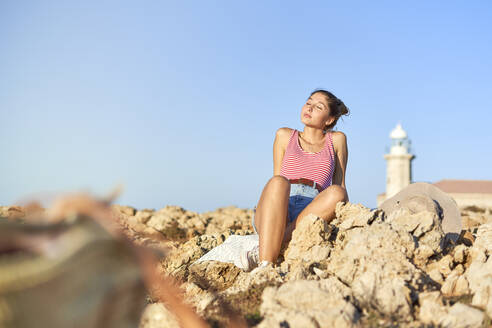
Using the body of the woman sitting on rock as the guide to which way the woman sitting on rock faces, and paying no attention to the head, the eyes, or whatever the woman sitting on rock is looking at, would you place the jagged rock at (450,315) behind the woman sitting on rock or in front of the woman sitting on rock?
in front

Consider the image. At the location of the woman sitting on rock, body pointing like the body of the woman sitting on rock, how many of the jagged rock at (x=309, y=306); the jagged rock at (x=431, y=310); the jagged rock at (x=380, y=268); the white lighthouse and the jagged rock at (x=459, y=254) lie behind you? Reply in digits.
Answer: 1

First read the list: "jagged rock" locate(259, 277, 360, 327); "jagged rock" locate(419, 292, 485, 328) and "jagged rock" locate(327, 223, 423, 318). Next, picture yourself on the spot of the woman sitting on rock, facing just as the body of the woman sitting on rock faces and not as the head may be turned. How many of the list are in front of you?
3

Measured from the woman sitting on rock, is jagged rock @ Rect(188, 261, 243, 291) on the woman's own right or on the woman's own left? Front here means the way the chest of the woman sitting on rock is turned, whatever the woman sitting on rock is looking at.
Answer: on the woman's own right

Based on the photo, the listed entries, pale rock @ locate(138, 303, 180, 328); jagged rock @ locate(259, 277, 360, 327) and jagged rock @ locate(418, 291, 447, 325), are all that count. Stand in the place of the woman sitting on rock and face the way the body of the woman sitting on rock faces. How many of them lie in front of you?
3

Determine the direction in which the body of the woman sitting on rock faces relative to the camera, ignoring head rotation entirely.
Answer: toward the camera

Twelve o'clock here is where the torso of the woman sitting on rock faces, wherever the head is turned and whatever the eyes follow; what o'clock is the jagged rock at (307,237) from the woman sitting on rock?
The jagged rock is roughly at 12 o'clock from the woman sitting on rock.

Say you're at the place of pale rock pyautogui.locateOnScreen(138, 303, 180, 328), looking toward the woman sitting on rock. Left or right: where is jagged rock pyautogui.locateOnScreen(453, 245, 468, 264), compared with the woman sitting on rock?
right

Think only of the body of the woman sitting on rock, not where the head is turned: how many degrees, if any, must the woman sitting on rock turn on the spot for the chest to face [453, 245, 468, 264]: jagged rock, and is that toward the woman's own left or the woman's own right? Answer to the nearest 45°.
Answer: approximately 45° to the woman's own left

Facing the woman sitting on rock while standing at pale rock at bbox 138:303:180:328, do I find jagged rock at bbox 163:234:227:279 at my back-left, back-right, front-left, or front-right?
front-left

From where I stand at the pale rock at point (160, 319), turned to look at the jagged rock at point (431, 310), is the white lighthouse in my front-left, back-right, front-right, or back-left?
front-left

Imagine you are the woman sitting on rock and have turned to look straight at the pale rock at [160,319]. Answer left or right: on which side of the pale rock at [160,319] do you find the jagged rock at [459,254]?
left

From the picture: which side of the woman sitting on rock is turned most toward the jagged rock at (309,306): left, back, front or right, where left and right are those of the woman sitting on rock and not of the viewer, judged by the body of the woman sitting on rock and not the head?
front

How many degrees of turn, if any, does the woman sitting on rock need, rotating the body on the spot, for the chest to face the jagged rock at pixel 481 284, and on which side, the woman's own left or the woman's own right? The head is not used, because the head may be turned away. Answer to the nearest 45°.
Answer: approximately 45° to the woman's own left
